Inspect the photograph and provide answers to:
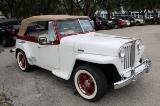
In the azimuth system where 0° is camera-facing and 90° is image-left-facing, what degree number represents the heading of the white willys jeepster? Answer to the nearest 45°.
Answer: approximately 315°

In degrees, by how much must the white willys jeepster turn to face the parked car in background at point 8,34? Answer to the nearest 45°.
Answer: approximately 180°
